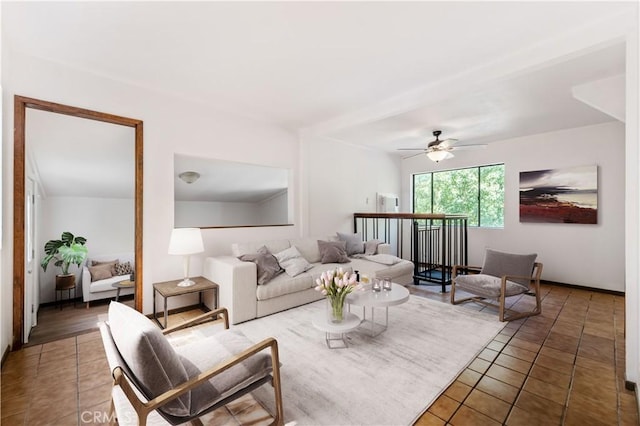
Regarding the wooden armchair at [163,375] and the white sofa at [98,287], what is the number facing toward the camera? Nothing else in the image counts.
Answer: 1

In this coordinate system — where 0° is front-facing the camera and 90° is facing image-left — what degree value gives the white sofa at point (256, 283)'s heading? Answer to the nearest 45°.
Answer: approximately 315°

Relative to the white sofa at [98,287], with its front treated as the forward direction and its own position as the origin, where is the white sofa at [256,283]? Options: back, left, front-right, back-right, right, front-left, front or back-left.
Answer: front-left

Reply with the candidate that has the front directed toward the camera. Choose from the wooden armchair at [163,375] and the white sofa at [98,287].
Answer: the white sofa

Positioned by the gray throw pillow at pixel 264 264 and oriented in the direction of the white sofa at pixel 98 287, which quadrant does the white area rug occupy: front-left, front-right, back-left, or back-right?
back-left

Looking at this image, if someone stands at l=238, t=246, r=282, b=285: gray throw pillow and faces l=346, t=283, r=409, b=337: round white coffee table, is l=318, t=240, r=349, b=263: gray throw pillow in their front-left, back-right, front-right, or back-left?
front-left

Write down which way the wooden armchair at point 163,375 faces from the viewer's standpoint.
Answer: facing away from the viewer and to the right of the viewer

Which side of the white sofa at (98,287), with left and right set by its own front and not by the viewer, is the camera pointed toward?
front

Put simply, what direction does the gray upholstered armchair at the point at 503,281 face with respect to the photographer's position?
facing the viewer and to the left of the viewer

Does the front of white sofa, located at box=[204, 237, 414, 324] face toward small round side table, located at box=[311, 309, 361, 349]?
yes

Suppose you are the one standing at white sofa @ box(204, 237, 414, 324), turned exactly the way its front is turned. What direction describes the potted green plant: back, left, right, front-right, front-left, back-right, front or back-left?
back-right

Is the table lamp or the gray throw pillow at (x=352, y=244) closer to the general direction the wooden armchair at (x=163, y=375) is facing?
the gray throw pillow

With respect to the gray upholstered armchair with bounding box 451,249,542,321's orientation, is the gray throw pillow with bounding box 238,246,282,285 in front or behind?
in front

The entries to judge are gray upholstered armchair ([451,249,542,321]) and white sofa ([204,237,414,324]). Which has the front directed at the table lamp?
the gray upholstered armchair

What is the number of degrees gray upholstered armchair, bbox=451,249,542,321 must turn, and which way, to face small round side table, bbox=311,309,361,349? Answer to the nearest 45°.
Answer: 0° — it already faces it

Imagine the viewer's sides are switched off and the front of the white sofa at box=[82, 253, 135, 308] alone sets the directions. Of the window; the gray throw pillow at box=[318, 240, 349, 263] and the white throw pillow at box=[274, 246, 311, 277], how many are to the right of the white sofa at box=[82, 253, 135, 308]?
0
